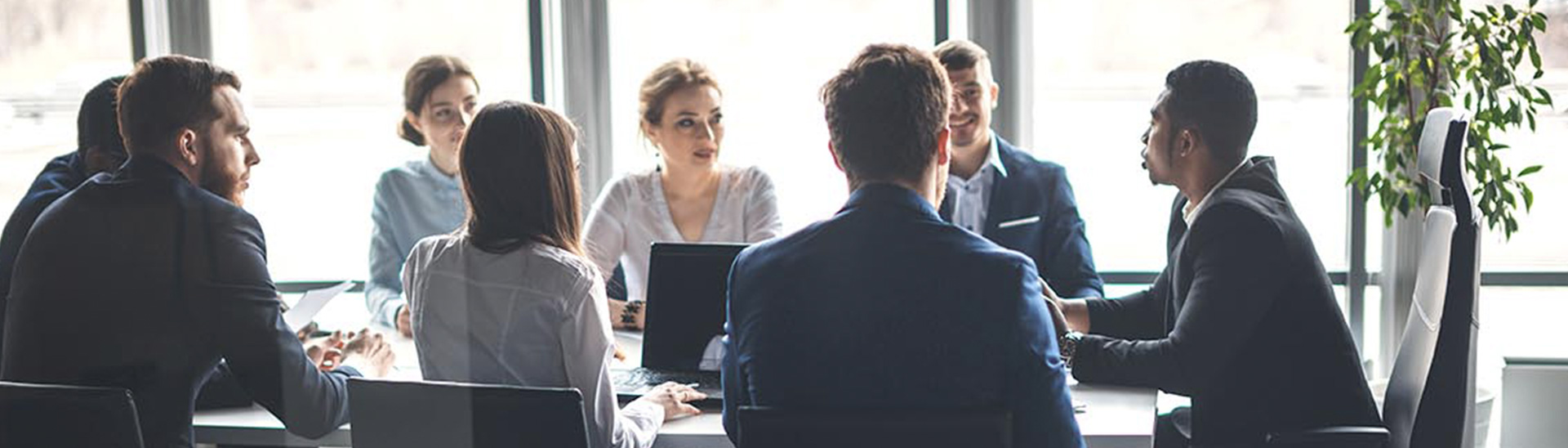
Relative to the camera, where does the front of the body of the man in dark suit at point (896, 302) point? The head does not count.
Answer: away from the camera

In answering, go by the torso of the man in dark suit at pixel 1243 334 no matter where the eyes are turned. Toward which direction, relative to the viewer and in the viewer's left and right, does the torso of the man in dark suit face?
facing to the left of the viewer

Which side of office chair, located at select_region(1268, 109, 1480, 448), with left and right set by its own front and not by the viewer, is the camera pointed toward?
left

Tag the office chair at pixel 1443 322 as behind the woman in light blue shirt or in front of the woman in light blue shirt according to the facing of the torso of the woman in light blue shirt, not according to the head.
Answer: in front

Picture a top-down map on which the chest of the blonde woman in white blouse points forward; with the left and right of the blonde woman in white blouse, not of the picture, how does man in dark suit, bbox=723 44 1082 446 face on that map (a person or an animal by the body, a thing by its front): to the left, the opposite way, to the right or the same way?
the opposite way

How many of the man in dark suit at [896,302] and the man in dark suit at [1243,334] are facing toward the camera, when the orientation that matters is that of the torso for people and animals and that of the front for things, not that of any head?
0

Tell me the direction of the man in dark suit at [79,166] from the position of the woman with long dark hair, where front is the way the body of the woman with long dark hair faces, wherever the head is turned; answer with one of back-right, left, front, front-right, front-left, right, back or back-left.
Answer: left

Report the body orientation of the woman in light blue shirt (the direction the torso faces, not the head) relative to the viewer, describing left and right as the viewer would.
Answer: facing the viewer and to the right of the viewer

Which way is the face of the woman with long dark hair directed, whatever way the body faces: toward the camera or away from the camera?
away from the camera

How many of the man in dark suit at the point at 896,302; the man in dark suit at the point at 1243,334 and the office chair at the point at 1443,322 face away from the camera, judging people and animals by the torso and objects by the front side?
1

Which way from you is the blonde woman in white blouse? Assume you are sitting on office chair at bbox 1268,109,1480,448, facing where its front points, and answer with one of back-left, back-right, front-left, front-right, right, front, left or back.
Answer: front-right

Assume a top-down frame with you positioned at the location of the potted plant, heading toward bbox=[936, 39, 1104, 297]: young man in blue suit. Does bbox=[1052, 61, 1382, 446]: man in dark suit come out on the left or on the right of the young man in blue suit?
left
